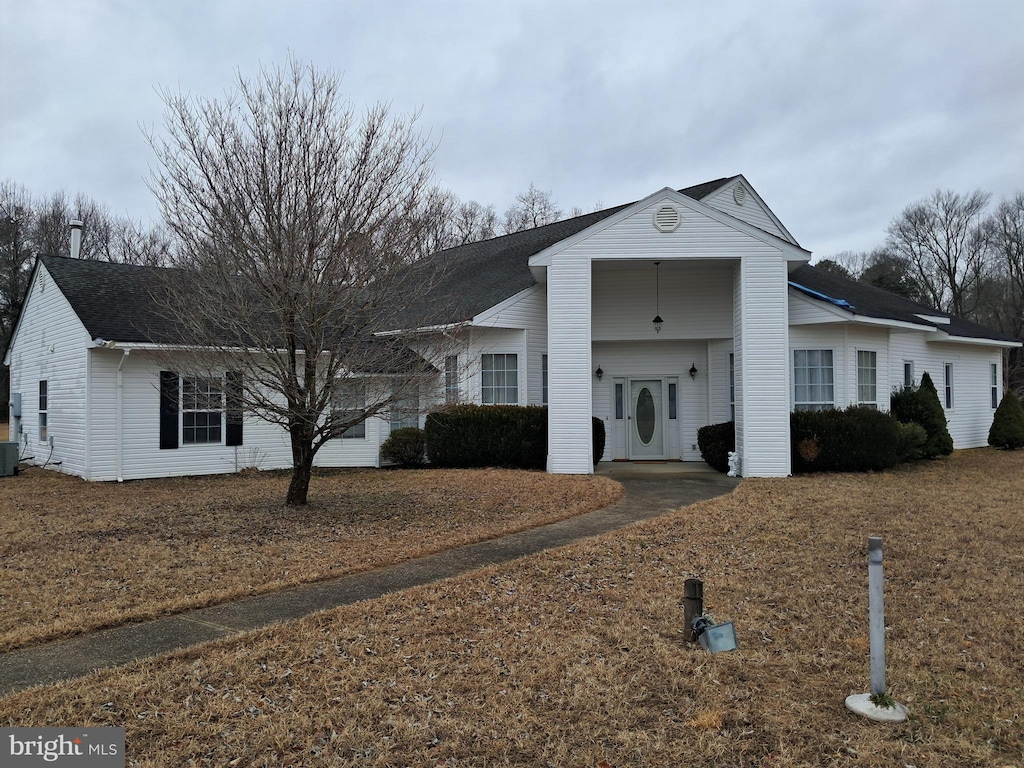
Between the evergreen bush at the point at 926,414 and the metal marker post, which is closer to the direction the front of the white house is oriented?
the metal marker post

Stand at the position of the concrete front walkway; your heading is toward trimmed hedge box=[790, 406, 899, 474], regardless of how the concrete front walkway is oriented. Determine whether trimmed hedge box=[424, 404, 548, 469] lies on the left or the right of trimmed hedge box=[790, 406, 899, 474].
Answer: left

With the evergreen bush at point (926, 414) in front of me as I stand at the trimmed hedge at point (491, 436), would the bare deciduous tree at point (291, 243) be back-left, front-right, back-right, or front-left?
back-right

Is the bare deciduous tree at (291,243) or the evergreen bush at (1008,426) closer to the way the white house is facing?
the bare deciduous tree

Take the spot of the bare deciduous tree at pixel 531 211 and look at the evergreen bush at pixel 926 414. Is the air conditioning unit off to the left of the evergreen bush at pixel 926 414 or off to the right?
right

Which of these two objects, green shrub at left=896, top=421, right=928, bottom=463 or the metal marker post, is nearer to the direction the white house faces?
the metal marker post

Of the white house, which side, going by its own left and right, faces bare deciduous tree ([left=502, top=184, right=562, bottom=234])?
back

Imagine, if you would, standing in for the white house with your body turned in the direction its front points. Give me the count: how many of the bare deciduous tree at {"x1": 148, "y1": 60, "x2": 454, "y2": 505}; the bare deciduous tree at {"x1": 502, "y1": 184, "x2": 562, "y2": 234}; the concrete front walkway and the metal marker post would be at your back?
1

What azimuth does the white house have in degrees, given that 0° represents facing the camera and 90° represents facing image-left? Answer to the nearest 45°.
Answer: approximately 0°

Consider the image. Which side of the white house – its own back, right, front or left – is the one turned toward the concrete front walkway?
front

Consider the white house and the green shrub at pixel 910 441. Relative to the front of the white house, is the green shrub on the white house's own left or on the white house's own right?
on the white house's own left

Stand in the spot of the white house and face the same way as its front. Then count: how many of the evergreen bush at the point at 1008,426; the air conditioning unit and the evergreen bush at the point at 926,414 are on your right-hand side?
1

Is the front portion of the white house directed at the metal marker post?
yes

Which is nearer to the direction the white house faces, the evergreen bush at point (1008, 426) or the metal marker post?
the metal marker post
